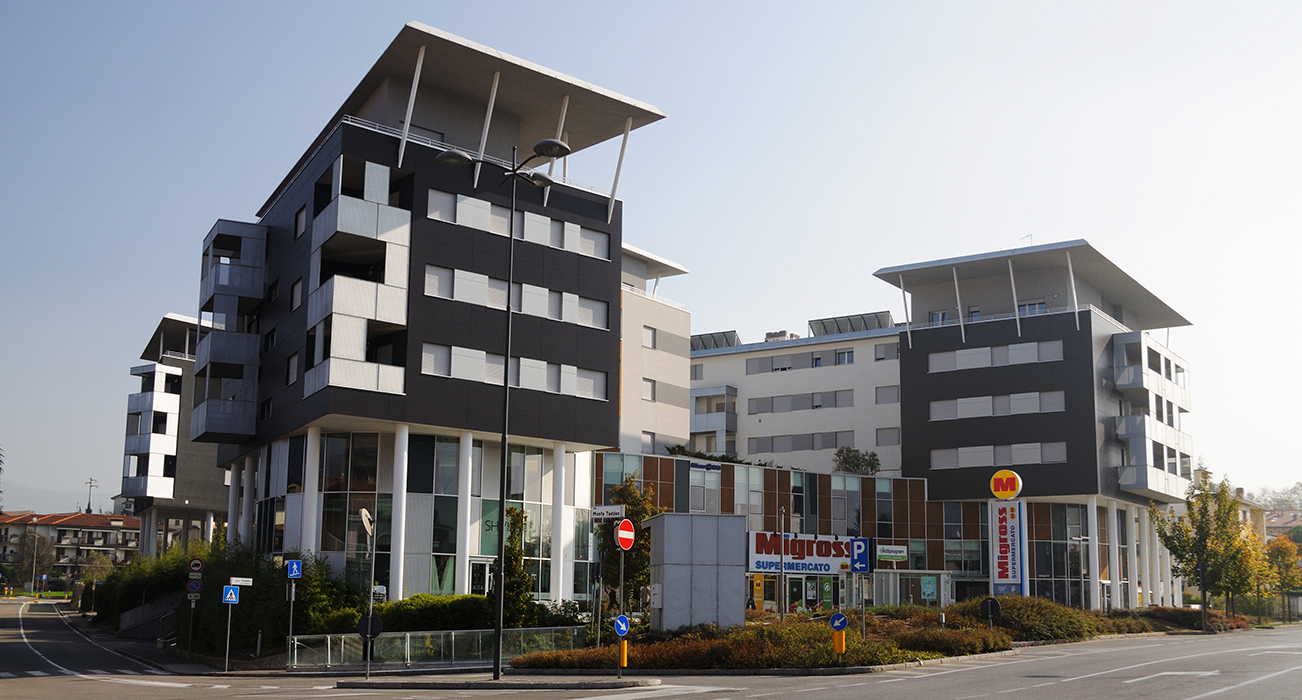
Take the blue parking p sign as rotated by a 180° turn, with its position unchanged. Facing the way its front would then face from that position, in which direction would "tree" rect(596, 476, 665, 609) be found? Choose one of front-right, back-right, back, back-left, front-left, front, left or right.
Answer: front-left

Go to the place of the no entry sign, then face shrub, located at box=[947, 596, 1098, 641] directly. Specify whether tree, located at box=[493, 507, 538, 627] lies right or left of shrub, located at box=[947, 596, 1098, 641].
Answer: left

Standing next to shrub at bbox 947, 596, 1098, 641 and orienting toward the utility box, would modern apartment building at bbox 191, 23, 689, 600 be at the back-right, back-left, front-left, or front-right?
front-right

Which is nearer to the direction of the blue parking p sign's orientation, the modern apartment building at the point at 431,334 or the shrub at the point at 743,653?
the shrub

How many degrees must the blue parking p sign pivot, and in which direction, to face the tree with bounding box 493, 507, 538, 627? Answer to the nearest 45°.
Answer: approximately 90° to its right

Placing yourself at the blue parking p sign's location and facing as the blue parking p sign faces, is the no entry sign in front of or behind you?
in front

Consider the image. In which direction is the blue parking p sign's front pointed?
toward the camera

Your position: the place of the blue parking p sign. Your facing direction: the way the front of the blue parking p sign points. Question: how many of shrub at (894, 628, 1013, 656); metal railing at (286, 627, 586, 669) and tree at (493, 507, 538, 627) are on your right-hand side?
2

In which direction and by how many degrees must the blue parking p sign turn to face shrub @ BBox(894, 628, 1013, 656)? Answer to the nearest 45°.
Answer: approximately 90° to its left

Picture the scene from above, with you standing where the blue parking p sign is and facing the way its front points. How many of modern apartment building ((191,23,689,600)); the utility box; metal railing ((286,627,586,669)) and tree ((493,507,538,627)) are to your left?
0

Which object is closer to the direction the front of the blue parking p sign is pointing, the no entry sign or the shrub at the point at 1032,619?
the no entry sign

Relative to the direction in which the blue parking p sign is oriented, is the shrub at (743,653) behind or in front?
in front

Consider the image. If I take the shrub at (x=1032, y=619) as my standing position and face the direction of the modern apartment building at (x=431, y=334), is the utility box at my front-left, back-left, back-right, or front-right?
front-left

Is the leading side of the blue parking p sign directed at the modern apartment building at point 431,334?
no

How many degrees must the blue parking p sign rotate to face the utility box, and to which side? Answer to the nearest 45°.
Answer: approximately 45° to its right
